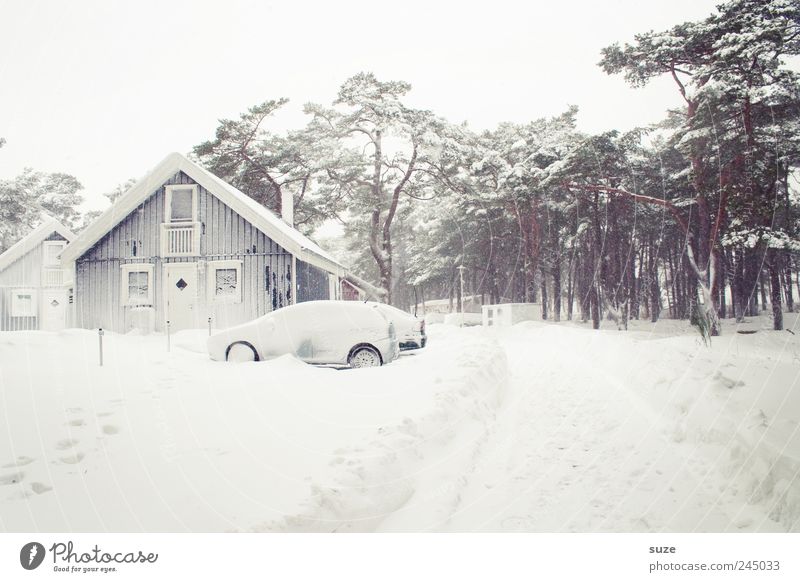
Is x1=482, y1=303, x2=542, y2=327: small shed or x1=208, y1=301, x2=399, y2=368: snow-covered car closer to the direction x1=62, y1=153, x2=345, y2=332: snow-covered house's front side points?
the snow-covered car

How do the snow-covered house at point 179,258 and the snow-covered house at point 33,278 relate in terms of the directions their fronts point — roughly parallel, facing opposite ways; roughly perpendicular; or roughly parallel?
roughly parallel

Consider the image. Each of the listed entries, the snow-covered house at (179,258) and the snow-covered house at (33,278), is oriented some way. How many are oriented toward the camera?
2

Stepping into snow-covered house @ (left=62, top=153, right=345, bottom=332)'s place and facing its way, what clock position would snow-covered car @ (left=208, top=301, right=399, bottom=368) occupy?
The snow-covered car is roughly at 10 o'clock from the snow-covered house.

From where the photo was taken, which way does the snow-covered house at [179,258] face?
toward the camera

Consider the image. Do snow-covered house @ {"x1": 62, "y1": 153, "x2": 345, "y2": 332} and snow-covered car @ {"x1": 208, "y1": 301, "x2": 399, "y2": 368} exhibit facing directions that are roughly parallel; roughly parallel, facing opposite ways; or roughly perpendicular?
roughly perpendicular

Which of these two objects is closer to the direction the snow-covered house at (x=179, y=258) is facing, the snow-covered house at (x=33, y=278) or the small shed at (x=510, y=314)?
the snow-covered house

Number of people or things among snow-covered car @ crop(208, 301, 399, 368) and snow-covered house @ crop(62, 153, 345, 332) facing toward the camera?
1

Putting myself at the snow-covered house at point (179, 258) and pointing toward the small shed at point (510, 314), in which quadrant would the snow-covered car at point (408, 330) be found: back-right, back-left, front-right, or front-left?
front-right

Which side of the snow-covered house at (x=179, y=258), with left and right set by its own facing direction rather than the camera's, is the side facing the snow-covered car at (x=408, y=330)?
left
